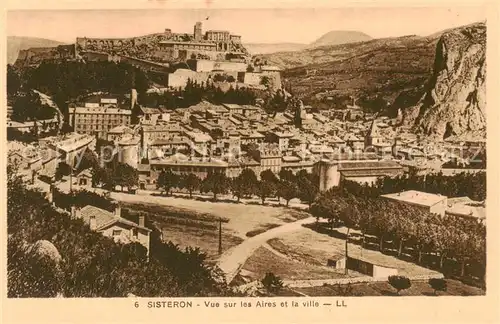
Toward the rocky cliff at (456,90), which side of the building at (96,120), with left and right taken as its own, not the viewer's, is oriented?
left

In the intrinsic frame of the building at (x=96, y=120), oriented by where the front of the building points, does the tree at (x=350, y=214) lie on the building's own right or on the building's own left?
on the building's own left

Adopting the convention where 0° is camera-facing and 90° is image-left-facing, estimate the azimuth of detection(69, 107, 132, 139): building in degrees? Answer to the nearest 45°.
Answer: approximately 0°
